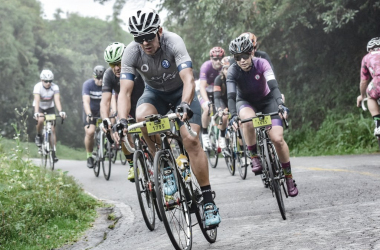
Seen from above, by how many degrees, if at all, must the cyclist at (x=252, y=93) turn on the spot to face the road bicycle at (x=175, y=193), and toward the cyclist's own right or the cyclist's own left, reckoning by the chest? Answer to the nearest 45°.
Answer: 0° — they already face it

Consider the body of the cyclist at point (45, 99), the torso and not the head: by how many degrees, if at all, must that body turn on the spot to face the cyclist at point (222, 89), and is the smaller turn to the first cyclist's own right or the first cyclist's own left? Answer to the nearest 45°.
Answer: approximately 45° to the first cyclist's own left

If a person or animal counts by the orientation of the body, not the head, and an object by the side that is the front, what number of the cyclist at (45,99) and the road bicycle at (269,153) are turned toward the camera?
2

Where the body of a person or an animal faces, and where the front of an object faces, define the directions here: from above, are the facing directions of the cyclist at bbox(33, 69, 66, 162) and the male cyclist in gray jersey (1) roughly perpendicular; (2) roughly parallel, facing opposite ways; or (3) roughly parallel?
roughly parallel

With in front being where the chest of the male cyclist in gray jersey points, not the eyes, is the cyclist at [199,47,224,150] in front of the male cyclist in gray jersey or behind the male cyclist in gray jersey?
behind

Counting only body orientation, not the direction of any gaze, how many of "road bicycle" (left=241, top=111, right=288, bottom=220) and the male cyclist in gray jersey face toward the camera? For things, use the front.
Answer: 2

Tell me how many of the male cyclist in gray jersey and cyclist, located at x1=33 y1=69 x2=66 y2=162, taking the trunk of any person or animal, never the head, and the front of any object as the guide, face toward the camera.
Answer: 2

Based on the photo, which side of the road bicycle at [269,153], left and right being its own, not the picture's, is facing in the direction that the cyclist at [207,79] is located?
back

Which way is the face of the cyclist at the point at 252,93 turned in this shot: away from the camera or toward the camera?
toward the camera

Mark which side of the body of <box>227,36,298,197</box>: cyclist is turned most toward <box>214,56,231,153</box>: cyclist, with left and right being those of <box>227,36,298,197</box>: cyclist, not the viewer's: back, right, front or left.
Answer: back

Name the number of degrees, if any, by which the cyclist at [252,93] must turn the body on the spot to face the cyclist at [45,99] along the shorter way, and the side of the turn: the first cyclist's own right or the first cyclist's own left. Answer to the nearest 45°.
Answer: approximately 135° to the first cyclist's own right

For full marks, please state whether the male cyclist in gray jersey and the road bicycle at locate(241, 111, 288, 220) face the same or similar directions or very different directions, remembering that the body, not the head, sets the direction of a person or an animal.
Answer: same or similar directions

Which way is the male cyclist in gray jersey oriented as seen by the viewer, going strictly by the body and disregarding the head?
toward the camera

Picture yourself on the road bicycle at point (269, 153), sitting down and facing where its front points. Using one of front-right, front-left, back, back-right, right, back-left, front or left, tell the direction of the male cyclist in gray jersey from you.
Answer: front-right

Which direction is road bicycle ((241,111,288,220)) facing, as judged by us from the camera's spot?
facing the viewer

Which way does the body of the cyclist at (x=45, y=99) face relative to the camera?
toward the camera

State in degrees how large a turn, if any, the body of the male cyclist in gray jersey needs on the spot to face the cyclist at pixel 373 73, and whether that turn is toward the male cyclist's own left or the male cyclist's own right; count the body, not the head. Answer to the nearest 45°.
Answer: approximately 135° to the male cyclist's own left
